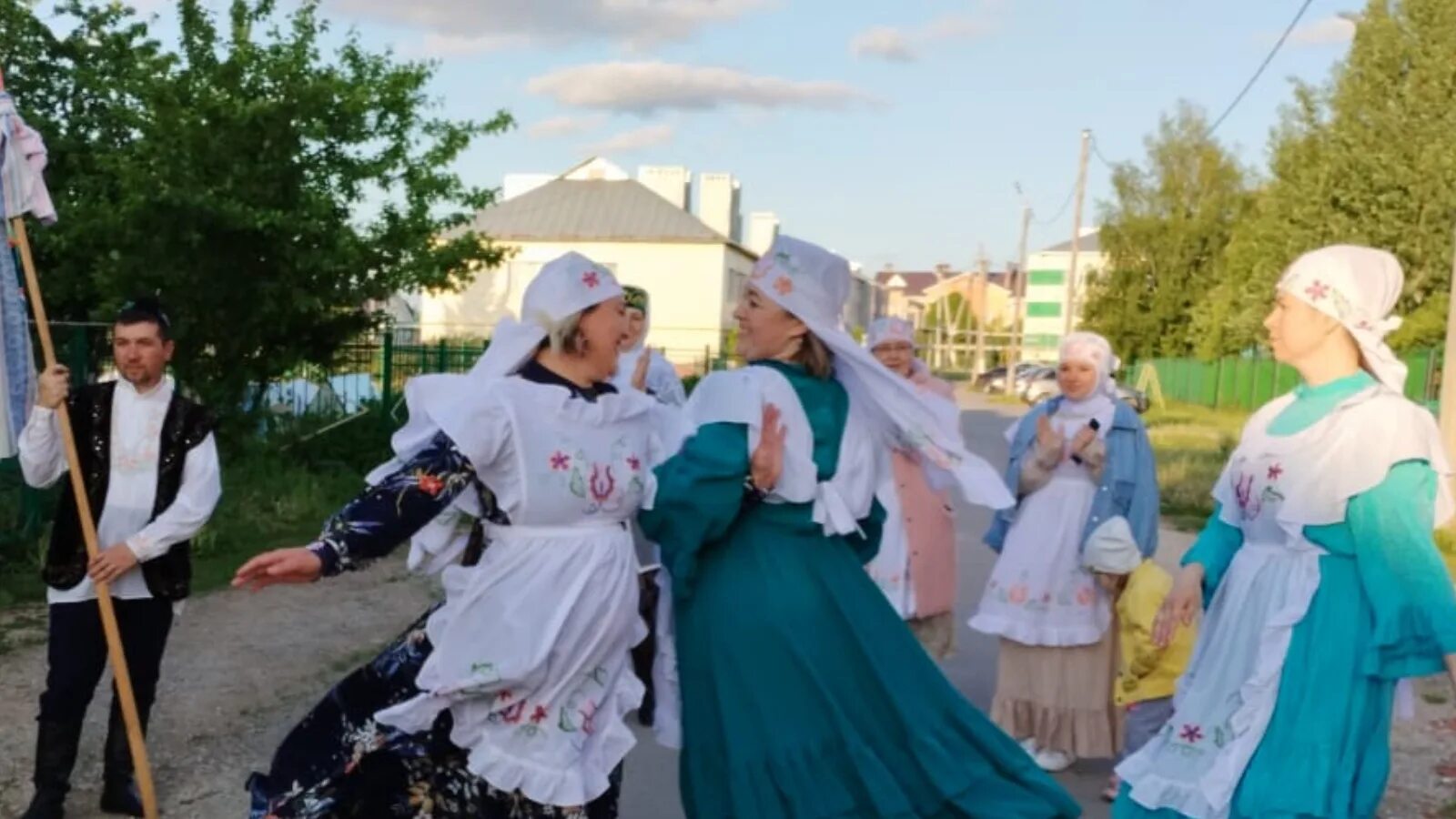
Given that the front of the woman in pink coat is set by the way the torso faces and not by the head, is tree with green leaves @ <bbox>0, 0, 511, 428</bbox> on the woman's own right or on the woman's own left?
on the woman's own right

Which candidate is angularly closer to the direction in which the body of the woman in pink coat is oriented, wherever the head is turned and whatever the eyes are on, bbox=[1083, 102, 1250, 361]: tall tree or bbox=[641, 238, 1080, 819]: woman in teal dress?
the woman in teal dress

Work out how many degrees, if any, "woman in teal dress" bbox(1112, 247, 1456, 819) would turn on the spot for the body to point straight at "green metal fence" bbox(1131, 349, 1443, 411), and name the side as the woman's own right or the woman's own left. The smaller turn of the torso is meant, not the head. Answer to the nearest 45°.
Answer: approximately 135° to the woman's own right

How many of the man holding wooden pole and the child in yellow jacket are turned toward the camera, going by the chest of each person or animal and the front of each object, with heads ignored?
1

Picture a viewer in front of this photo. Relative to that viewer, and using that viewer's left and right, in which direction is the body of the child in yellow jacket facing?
facing to the left of the viewer

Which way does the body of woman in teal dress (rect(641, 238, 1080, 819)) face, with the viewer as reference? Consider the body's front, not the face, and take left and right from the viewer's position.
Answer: facing away from the viewer and to the left of the viewer

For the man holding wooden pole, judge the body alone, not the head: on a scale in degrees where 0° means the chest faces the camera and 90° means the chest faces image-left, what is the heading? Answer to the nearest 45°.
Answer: approximately 0°

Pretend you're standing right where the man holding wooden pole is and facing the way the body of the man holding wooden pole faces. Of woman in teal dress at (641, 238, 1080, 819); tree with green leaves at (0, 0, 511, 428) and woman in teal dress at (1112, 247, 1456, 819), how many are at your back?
1

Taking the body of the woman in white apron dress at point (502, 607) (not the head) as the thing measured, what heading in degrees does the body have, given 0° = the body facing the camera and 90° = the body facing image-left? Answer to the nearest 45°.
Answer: approximately 315°

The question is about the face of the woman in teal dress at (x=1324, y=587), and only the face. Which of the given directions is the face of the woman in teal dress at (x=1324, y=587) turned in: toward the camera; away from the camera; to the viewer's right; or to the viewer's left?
to the viewer's left

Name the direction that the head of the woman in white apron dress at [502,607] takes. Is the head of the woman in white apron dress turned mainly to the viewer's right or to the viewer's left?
to the viewer's right
